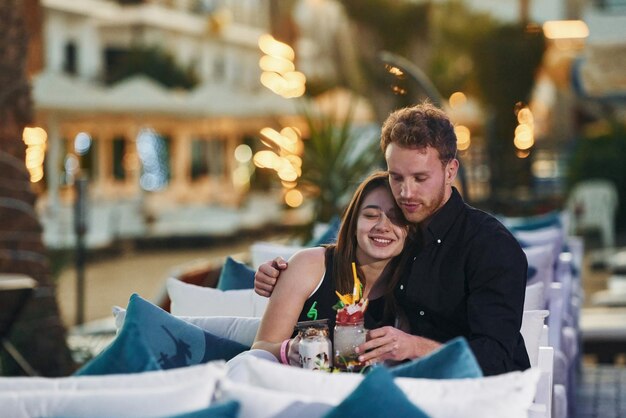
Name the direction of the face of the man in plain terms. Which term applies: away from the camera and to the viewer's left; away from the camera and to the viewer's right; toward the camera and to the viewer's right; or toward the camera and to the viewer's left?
toward the camera and to the viewer's left

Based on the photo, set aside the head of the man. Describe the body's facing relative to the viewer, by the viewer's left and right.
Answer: facing the viewer and to the left of the viewer

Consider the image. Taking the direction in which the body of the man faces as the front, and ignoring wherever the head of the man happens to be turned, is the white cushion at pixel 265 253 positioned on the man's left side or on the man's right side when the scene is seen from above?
on the man's right side

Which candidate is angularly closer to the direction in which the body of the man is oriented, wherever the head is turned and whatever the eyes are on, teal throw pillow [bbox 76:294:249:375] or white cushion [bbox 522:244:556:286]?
the teal throw pillow

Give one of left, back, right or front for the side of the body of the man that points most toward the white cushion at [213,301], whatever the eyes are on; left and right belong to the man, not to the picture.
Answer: right

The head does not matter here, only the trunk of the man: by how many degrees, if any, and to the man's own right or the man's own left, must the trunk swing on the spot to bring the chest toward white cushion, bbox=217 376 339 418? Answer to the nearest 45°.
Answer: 0° — they already face it

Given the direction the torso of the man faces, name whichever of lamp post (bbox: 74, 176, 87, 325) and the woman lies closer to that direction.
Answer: the woman

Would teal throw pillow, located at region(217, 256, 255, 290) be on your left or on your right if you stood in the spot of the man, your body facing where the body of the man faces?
on your right

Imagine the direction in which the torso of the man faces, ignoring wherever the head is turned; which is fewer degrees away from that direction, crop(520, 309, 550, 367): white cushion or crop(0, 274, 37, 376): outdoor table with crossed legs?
the outdoor table with crossed legs
